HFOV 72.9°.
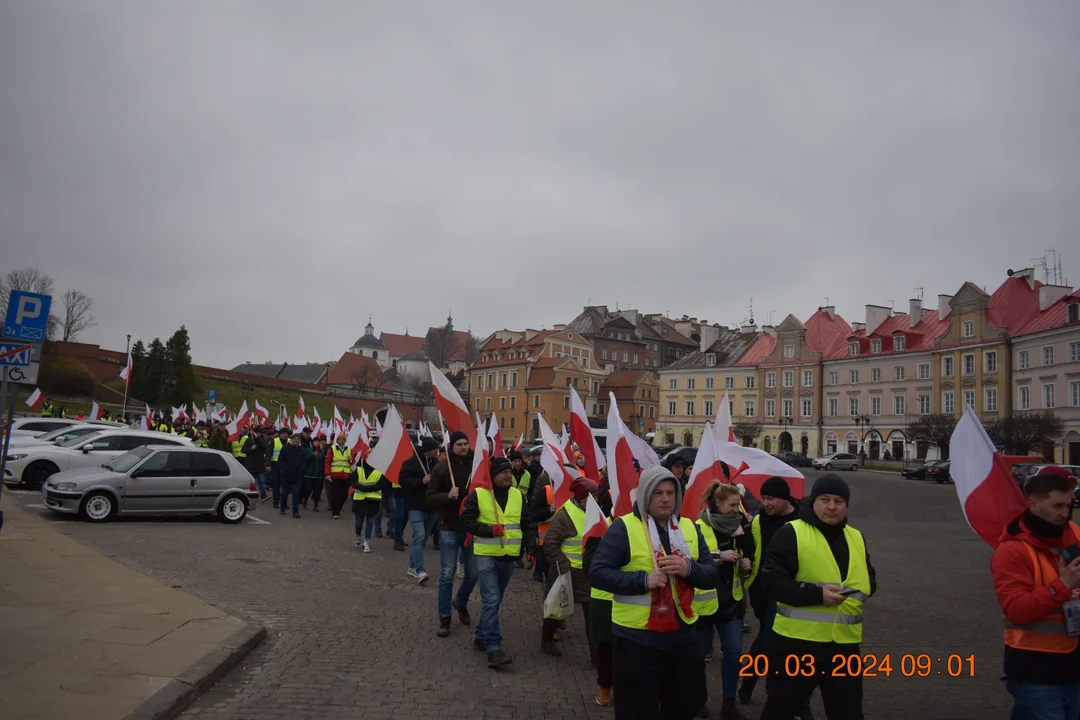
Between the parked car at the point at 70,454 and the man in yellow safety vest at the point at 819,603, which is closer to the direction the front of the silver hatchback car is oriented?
the parked car

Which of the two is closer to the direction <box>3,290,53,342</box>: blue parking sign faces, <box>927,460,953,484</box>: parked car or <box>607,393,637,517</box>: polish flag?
the polish flag

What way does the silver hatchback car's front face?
to the viewer's left

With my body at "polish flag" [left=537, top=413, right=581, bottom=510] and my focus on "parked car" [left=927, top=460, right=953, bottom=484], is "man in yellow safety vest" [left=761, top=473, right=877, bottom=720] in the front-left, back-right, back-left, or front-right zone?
back-right

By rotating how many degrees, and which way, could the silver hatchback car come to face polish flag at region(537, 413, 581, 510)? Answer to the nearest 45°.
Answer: approximately 135° to its left

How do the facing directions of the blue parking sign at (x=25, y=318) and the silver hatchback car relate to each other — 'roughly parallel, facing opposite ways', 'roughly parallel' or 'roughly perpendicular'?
roughly perpendicular

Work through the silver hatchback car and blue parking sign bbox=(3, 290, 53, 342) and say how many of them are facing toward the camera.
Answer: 1

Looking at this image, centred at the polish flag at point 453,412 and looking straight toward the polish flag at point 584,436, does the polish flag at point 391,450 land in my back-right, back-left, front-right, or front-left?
back-left

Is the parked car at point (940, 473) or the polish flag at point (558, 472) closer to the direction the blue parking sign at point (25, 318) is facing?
the polish flag

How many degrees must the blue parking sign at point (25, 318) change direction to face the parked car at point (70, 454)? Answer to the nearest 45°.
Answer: approximately 180°
